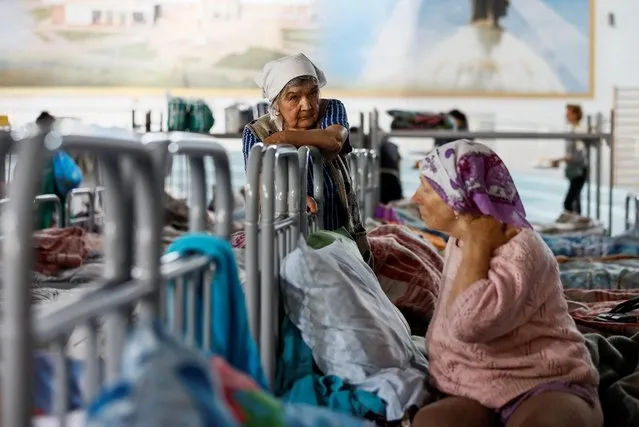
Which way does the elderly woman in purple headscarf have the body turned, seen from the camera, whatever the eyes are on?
to the viewer's left

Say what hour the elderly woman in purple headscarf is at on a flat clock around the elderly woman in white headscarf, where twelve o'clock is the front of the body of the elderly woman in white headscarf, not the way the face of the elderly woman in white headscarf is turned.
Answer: The elderly woman in purple headscarf is roughly at 11 o'clock from the elderly woman in white headscarf.

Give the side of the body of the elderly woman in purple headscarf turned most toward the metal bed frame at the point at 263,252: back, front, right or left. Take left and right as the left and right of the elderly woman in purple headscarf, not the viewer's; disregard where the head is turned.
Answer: front

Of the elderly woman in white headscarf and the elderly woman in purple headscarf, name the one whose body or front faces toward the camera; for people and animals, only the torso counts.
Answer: the elderly woman in white headscarf

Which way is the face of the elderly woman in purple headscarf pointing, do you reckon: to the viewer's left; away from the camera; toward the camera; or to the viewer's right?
to the viewer's left

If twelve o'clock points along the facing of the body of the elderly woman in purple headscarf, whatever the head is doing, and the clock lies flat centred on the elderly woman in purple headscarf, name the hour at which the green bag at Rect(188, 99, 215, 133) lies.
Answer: The green bag is roughly at 2 o'clock from the elderly woman in purple headscarf.

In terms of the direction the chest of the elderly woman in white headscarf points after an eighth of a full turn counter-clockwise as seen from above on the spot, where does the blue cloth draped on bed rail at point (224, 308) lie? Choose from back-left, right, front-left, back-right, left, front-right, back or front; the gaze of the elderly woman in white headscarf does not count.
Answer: front-right

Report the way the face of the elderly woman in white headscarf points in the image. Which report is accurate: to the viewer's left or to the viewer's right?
to the viewer's right

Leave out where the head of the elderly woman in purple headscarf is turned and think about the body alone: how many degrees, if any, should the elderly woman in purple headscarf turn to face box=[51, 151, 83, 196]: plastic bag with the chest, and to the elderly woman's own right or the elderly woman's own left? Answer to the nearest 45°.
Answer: approximately 45° to the elderly woman's own right

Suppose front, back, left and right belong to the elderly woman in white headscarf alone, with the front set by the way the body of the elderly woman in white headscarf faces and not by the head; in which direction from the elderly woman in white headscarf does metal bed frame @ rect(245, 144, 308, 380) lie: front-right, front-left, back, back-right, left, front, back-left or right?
front

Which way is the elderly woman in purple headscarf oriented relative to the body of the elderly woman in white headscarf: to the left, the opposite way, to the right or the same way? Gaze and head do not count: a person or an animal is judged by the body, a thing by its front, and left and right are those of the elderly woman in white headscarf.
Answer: to the right

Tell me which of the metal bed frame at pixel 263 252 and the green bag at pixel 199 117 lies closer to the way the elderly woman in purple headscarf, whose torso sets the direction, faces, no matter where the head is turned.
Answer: the metal bed frame

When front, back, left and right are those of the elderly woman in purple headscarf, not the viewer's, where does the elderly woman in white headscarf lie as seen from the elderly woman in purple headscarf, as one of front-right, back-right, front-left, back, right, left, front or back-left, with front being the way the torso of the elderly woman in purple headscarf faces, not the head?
front-right

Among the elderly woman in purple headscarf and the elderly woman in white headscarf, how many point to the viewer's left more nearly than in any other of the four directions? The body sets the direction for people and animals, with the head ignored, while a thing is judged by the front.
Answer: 1

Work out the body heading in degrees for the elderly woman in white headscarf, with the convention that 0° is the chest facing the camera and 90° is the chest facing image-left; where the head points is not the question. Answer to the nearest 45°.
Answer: approximately 0°

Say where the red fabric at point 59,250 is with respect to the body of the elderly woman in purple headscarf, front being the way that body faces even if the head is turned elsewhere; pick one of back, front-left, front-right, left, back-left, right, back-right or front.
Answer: front-right
